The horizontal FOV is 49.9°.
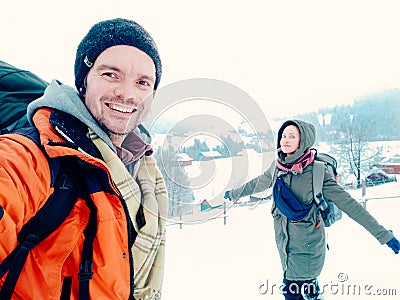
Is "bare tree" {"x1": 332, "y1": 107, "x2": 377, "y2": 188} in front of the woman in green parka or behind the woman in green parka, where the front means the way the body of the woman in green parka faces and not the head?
behind

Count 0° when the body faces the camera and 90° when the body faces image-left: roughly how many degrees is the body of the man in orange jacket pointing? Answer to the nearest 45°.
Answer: approximately 315°

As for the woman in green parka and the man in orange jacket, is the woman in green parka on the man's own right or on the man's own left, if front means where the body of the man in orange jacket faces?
on the man's own left

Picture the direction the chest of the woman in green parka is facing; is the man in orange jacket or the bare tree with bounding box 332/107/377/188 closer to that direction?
the man in orange jacket
